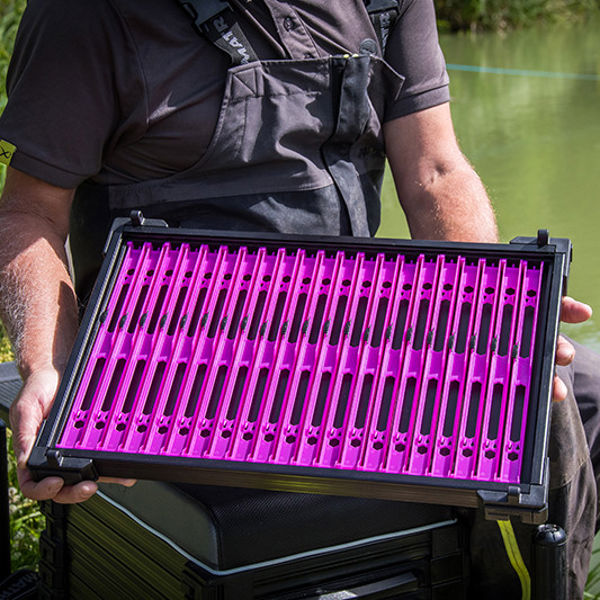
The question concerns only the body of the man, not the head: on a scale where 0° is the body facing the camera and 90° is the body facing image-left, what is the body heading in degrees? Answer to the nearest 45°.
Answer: approximately 315°
